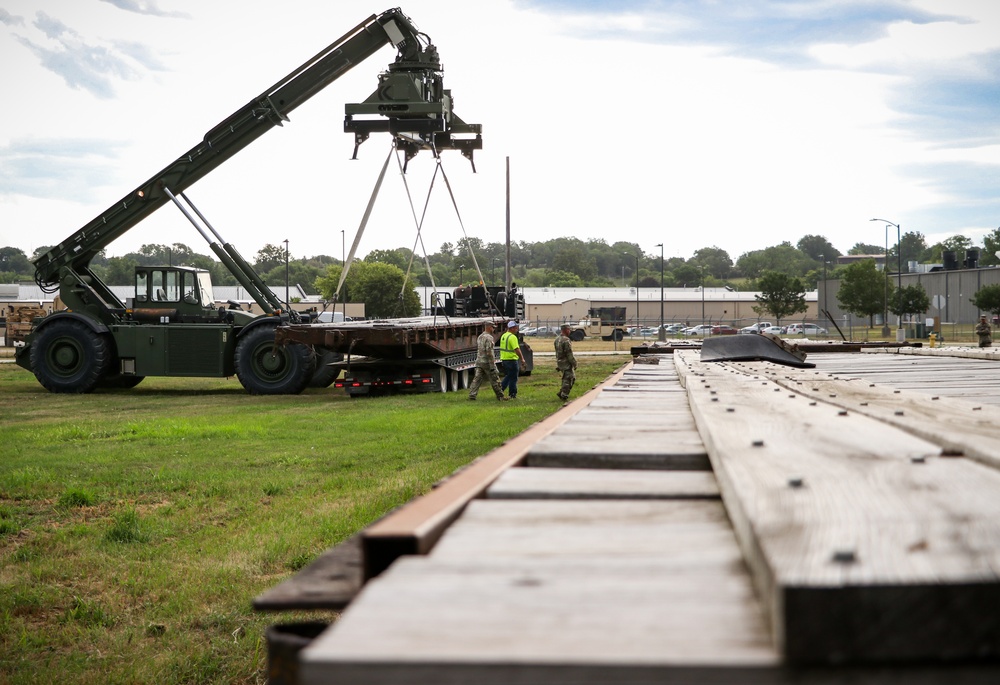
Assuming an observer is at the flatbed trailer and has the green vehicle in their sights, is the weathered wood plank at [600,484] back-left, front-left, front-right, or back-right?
back-left

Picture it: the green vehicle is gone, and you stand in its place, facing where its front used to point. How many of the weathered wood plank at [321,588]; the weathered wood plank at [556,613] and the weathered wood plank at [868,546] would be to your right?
3

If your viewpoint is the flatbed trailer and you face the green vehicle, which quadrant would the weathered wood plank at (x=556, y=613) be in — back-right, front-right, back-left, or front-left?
back-left

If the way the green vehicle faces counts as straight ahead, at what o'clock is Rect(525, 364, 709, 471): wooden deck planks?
The wooden deck planks is roughly at 3 o'clock from the green vehicle.

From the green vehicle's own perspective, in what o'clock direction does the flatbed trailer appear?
The flatbed trailer is roughly at 1 o'clock from the green vehicle.

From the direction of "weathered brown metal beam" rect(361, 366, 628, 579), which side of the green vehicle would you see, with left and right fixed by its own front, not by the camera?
right

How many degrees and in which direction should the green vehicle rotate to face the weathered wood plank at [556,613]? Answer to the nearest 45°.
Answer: approximately 90° to its right

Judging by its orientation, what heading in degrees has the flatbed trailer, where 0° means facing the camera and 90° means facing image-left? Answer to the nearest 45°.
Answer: approximately 225°

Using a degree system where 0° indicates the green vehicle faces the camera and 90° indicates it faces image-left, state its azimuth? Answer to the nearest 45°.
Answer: approximately 270°

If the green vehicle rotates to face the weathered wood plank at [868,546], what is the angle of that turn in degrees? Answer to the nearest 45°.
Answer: approximately 90° to its right

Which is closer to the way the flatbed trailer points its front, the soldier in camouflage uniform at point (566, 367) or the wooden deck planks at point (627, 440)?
the soldier in camouflage uniform

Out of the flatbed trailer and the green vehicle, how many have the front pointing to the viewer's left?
0
